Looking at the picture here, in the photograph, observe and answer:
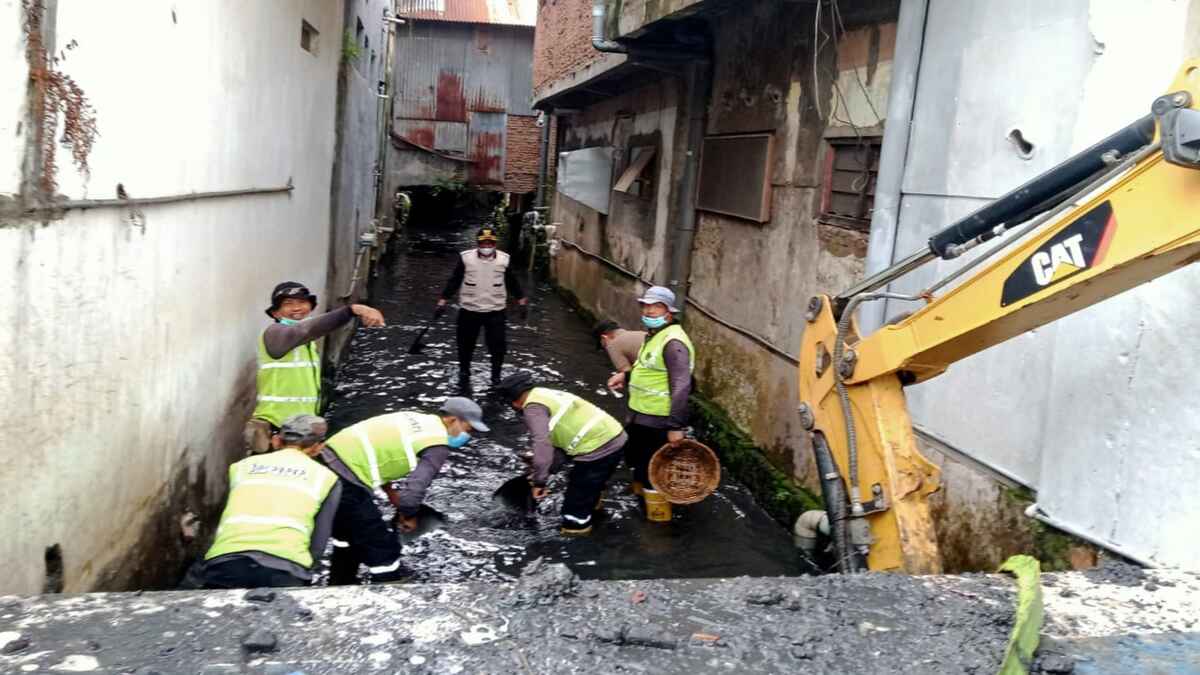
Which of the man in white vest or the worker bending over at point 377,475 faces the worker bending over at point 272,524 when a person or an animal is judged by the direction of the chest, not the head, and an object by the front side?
the man in white vest

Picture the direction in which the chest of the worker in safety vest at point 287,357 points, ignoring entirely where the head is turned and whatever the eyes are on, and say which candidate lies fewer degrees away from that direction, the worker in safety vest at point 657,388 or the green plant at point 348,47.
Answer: the worker in safety vest

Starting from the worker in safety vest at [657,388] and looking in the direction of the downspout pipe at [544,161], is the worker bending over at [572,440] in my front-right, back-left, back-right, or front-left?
back-left

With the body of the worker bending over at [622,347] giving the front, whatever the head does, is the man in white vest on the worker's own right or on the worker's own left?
on the worker's own right

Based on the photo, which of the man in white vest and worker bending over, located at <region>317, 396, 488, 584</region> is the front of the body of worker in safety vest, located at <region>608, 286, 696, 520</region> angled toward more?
the worker bending over

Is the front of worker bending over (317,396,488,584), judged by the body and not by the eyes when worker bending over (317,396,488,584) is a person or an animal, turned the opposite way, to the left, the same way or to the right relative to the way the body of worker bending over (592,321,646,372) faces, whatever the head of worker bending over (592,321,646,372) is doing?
the opposite way

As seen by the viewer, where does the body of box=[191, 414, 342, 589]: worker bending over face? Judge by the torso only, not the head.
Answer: away from the camera

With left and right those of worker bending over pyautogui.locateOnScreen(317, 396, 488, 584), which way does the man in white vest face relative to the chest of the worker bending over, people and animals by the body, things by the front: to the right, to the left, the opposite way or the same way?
to the right

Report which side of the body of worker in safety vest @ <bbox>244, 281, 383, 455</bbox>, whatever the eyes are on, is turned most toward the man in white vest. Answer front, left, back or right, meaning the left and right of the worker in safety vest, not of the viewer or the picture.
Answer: left

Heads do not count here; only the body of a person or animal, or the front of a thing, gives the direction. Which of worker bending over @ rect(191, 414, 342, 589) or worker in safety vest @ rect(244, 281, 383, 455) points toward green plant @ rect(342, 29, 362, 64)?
the worker bending over

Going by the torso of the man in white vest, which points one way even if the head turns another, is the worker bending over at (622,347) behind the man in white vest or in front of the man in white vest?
in front

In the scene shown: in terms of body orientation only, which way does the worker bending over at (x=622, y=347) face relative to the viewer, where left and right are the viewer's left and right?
facing to the left of the viewer

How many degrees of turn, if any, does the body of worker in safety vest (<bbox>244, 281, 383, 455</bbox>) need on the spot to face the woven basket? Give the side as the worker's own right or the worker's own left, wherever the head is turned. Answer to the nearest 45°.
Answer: approximately 45° to the worker's own left

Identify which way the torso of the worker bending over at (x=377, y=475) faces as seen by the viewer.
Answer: to the viewer's right

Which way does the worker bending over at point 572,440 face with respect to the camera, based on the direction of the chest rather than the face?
to the viewer's left

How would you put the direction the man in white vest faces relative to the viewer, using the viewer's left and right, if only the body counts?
facing the viewer

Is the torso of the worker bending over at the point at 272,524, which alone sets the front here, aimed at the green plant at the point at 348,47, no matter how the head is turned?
yes
